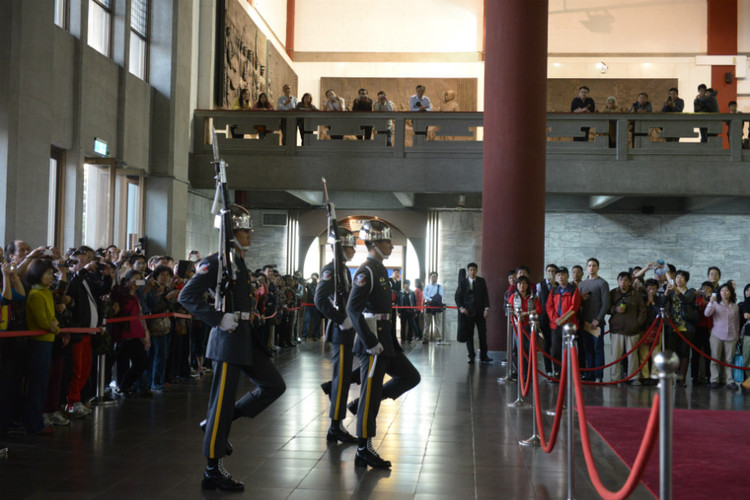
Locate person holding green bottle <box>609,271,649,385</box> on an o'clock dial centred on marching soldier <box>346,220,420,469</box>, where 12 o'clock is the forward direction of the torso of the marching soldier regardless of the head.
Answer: The person holding green bottle is roughly at 10 o'clock from the marching soldier.

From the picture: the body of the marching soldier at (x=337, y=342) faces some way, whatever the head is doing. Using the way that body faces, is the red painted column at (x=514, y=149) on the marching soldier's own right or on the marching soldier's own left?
on the marching soldier's own left

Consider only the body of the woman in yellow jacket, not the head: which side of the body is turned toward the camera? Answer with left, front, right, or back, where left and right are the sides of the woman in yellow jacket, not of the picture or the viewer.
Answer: right

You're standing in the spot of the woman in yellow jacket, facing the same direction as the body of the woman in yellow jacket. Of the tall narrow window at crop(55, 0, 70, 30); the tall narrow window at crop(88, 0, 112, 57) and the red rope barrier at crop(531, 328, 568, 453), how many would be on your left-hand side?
2

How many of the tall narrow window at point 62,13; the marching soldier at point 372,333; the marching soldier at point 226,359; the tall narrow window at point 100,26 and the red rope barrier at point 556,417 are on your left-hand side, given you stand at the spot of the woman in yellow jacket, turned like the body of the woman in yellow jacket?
2

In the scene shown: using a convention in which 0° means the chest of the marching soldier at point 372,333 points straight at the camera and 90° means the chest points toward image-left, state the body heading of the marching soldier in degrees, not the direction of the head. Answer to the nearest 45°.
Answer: approximately 270°

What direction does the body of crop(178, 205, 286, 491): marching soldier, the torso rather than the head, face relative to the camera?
to the viewer's right

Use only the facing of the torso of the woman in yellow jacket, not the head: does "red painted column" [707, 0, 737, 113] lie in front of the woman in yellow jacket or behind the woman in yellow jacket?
in front

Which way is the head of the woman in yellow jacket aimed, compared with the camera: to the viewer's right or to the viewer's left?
to the viewer's right

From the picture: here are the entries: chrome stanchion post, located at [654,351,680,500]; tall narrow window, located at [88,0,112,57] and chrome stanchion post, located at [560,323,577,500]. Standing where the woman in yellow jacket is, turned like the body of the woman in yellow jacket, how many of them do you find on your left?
1
